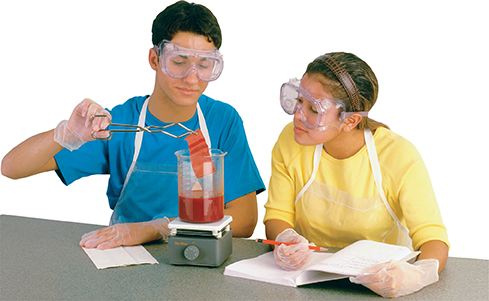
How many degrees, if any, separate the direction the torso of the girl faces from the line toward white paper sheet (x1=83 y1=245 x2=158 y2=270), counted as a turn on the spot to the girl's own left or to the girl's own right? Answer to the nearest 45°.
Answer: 0° — they already face it

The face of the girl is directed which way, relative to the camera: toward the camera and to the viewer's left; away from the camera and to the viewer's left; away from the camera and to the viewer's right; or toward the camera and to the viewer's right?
toward the camera and to the viewer's left

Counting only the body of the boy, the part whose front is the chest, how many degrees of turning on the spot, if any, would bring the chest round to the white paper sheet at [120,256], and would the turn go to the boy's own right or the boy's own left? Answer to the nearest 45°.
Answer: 0° — they already face it

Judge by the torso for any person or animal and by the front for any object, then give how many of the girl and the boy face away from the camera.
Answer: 0

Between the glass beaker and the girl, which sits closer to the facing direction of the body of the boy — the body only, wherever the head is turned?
the glass beaker

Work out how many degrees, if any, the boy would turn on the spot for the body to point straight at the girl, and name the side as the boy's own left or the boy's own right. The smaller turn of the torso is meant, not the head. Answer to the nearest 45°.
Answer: approximately 45° to the boy's own left

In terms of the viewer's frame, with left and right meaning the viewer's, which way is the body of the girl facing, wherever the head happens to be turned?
facing the viewer and to the left of the viewer

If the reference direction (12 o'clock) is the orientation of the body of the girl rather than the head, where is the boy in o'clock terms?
The boy is roughly at 2 o'clock from the girl.

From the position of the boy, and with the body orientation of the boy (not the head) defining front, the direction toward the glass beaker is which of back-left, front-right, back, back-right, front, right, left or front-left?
front

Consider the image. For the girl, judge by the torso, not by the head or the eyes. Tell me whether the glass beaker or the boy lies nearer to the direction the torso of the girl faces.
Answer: the glass beaker

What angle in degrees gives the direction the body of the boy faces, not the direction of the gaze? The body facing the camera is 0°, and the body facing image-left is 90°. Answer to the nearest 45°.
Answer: approximately 0°

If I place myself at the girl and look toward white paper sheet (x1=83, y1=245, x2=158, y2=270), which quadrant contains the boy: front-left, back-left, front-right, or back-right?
front-right
